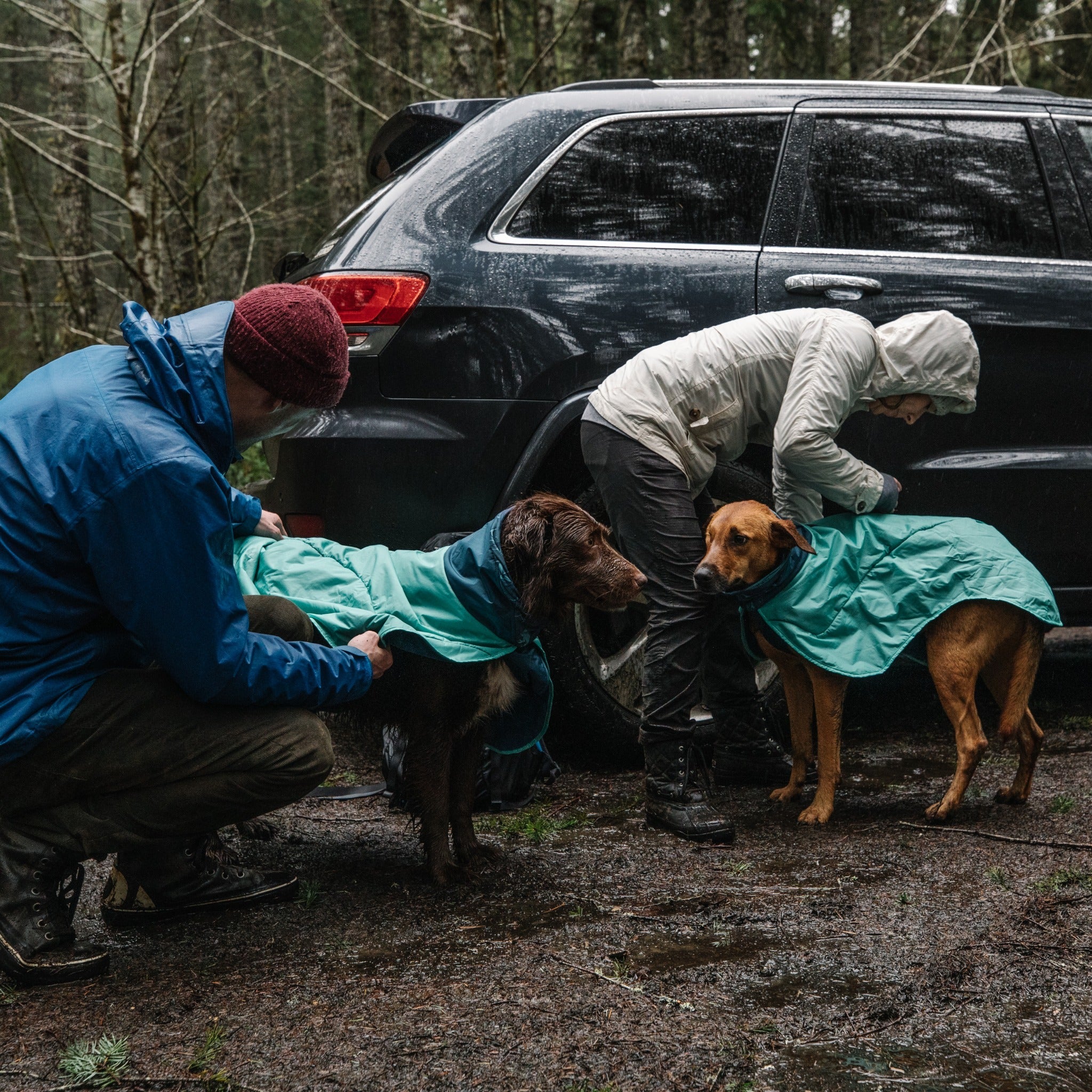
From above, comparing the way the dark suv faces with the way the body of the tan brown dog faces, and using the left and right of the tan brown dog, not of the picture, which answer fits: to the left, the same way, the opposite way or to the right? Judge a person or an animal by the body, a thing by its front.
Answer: the opposite way

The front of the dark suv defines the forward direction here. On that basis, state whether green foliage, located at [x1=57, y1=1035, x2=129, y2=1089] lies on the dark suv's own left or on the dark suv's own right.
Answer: on the dark suv's own right

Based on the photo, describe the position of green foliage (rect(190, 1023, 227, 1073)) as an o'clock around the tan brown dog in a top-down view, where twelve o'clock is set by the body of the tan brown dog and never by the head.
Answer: The green foliage is roughly at 10 o'clock from the tan brown dog.

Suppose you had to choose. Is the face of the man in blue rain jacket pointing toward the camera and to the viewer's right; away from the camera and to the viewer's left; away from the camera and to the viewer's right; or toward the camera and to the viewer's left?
away from the camera and to the viewer's right

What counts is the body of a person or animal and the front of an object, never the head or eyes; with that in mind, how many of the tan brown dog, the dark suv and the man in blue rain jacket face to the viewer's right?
2

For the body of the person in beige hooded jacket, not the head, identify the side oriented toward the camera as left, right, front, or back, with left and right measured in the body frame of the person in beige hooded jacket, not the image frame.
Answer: right

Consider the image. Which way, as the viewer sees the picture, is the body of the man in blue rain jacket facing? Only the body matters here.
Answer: to the viewer's right

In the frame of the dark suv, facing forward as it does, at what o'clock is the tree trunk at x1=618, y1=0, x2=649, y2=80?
The tree trunk is roughly at 9 o'clock from the dark suv.

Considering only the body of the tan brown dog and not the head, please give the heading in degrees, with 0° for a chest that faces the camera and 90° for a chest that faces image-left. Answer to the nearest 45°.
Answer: approximately 90°

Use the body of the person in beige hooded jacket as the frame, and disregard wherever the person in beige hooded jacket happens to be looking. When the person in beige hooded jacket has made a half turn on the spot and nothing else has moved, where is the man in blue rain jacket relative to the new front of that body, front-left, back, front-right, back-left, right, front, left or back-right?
front-left

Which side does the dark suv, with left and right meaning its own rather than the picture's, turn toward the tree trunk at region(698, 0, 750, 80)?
left

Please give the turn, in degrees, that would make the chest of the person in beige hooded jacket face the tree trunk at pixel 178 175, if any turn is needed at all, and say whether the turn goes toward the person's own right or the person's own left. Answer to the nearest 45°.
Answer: approximately 135° to the person's own left

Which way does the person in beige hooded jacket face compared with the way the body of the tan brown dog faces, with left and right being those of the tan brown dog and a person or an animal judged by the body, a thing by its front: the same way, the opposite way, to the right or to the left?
the opposite way

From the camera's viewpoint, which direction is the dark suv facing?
to the viewer's right

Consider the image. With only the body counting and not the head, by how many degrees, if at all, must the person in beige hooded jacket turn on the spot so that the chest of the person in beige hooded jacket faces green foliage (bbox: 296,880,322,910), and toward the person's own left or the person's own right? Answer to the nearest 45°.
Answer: approximately 135° to the person's own right
